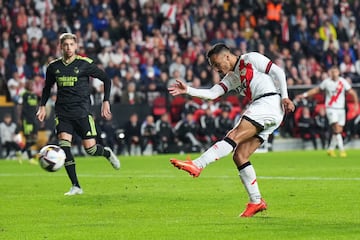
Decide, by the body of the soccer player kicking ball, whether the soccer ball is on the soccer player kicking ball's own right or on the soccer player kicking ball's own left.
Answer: on the soccer player kicking ball's own right
